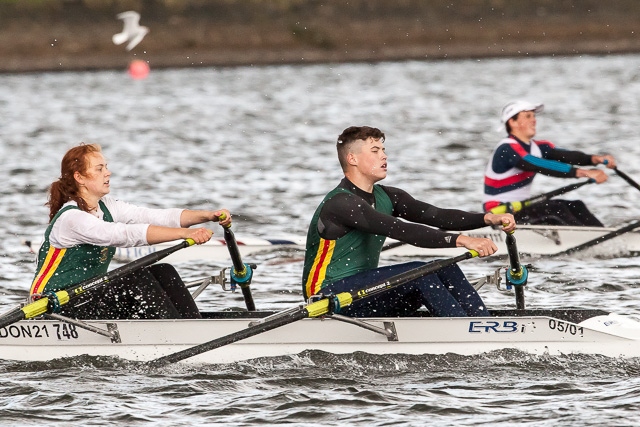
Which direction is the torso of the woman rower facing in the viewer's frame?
to the viewer's right

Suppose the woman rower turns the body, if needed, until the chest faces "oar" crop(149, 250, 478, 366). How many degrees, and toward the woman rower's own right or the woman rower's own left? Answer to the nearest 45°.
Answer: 0° — they already face it

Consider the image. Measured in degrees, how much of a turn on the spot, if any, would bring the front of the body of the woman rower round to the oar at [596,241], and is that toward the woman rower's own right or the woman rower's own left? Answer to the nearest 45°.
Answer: approximately 45° to the woman rower's own left

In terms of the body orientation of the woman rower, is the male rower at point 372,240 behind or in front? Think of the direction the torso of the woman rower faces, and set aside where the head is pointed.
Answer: in front

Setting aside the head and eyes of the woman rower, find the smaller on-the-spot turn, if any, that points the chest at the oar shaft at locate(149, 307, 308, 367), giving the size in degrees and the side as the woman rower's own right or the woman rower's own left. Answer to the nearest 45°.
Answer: approximately 45° to the woman rower's own right

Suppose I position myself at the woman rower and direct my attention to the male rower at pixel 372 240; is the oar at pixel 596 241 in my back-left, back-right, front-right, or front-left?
front-left
